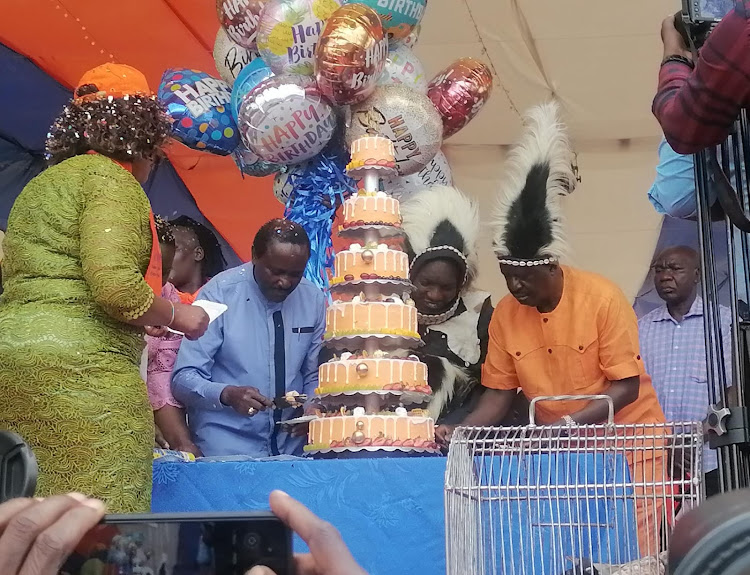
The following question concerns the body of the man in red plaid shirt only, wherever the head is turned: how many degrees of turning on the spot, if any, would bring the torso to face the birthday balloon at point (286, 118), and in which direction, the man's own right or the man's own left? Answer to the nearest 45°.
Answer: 0° — they already face it

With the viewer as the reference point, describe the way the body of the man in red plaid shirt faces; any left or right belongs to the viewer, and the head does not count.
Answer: facing away from the viewer and to the left of the viewer

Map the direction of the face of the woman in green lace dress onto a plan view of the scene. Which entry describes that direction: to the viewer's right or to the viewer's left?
to the viewer's right

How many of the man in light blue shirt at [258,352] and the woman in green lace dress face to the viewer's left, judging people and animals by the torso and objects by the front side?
0

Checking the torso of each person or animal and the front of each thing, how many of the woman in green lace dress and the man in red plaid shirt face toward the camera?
0

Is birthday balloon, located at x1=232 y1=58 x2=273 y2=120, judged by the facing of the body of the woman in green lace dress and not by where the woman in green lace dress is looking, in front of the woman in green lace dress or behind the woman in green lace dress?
in front

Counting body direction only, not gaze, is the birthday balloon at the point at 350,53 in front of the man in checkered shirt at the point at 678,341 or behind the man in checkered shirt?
in front

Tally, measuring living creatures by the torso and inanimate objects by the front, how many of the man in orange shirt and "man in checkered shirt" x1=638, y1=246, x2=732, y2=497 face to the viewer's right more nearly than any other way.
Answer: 0
